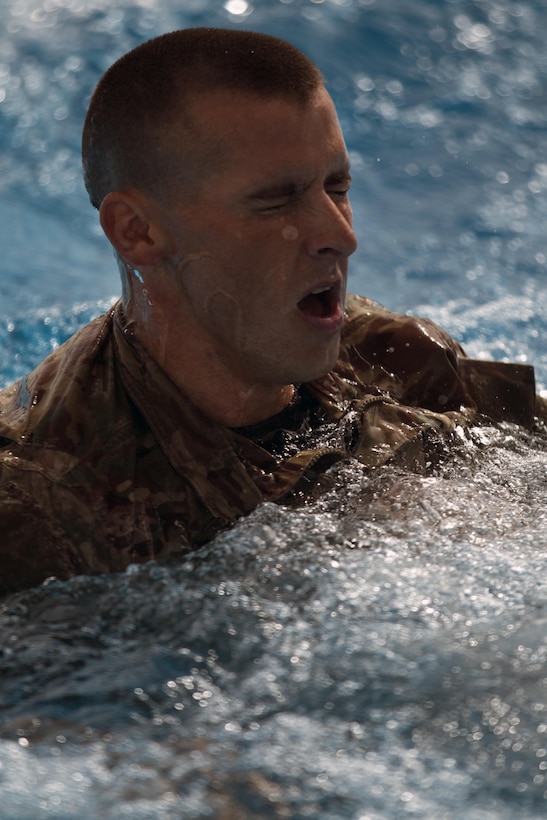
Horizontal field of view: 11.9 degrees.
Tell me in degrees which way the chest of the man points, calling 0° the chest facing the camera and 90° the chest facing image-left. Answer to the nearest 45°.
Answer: approximately 315°

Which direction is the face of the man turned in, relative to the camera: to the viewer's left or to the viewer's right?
to the viewer's right
